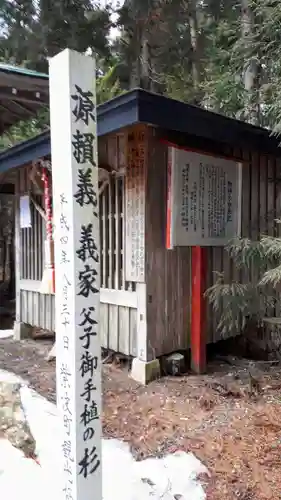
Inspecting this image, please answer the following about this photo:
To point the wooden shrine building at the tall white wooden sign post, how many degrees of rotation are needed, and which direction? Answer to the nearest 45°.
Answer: approximately 45° to its left

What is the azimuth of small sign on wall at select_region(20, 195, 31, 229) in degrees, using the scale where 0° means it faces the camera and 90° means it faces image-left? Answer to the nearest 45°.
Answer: approximately 45°

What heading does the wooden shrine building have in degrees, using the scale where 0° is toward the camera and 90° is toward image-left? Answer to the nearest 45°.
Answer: approximately 45°

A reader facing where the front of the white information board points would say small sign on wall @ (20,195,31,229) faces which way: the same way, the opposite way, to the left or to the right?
to the right

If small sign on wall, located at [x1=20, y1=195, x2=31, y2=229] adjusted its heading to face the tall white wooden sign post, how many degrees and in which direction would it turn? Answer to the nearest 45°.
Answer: approximately 45° to its left

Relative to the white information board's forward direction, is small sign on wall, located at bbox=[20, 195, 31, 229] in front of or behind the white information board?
behind
